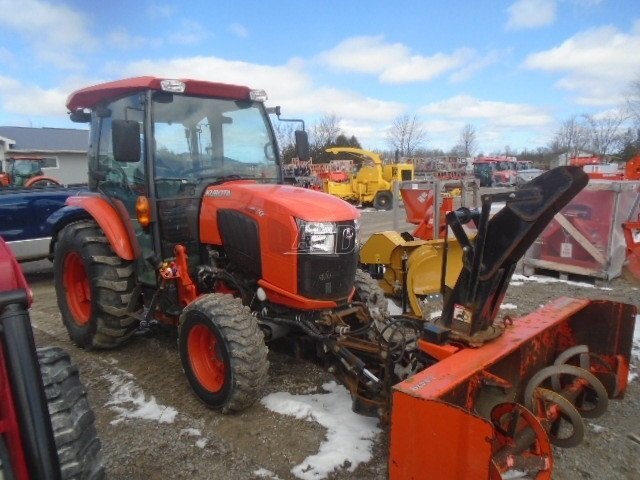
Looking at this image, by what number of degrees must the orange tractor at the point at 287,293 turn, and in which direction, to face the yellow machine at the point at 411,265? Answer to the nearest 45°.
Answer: approximately 90° to its left

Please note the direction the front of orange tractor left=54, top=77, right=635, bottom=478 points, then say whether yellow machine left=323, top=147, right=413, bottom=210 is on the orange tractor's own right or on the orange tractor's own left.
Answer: on the orange tractor's own left

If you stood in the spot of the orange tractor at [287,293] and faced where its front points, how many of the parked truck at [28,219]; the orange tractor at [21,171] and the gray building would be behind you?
3

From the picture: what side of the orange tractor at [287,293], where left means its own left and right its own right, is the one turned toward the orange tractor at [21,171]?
back

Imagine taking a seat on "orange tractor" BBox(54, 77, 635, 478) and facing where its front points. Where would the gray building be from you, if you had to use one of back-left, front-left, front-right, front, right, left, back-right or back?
back

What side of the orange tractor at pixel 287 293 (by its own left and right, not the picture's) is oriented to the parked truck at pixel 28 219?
back

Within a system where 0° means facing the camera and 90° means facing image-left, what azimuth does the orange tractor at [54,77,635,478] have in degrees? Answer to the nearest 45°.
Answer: approximately 315°
